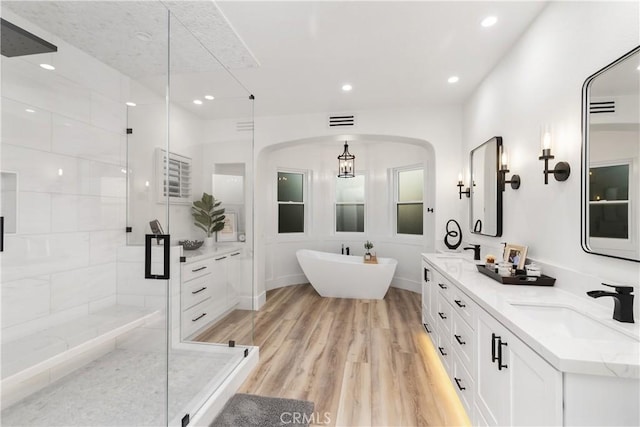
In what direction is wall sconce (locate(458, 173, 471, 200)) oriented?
to the viewer's left

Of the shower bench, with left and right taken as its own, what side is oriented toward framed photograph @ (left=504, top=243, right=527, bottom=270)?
front

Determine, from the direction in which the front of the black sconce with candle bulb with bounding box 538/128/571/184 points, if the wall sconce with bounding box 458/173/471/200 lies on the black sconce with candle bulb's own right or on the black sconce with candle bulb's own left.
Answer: on the black sconce with candle bulb's own right

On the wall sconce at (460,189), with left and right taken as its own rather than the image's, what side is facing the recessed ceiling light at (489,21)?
left

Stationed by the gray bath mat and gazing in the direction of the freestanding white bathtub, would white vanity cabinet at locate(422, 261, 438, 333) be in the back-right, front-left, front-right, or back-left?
front-right

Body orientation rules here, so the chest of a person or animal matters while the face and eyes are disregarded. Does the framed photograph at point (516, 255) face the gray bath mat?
yes

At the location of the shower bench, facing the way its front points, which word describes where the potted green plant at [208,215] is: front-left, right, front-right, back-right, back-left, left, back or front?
front-left

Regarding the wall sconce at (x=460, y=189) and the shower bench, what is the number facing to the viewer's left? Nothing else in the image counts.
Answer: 1

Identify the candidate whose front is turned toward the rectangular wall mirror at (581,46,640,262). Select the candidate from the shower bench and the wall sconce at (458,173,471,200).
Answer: the shower bench

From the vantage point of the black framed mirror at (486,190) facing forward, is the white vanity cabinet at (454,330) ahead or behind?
ahead

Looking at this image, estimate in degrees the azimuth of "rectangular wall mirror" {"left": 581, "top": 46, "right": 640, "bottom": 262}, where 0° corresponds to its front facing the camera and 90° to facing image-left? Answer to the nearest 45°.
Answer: approximately 45°

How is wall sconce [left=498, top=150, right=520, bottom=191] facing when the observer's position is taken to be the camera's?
facing the viewer and to the left of the viewer

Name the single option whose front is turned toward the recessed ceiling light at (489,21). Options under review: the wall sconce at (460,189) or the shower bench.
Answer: the shower bench
